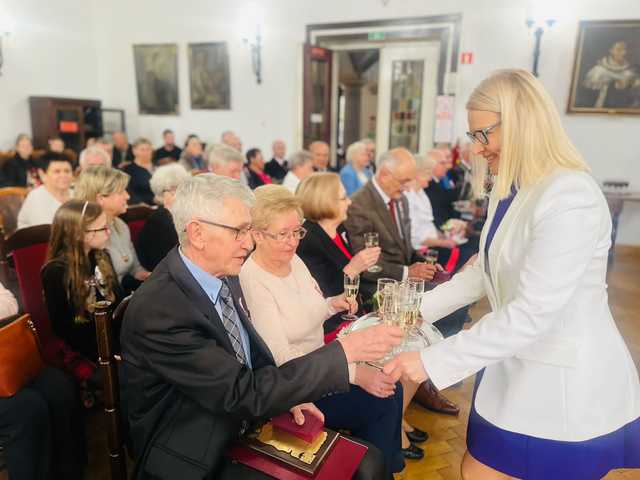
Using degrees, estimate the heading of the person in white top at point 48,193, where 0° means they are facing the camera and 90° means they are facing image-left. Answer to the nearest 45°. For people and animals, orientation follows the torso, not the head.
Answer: approximately 315°

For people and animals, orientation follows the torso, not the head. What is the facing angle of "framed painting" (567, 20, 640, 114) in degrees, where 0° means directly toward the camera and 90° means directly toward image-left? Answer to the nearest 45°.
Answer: approximately 0°

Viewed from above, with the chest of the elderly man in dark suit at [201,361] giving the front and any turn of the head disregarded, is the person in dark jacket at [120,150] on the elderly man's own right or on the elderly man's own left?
on the elderly man's own left

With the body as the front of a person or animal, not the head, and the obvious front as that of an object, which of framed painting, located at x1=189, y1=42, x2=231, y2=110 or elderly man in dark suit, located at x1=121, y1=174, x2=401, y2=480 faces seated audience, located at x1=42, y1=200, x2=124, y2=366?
the framed painting

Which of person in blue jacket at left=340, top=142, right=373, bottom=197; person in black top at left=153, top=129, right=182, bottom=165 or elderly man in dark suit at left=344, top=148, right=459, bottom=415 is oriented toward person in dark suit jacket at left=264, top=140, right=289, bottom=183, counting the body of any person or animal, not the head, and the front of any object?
person in black top at left=153, top=129, right=182, bottom=165

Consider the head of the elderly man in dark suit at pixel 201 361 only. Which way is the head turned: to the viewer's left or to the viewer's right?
to the viewer's right

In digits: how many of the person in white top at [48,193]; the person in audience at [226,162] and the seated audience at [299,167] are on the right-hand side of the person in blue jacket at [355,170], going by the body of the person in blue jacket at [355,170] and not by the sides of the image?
3

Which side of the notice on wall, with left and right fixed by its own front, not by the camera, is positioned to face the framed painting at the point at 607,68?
left

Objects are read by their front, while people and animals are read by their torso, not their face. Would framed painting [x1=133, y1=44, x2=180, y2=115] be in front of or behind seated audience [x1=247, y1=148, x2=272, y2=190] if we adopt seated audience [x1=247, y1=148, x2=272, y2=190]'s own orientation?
behind

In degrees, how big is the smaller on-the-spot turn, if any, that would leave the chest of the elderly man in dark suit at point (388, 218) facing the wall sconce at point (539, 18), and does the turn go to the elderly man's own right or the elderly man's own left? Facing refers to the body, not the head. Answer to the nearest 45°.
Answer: approximately 135° to the elderly man's own left

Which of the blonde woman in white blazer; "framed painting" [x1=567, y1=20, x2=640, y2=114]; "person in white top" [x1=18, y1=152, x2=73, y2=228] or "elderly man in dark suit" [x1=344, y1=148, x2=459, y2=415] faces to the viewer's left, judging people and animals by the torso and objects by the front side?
the blonde woman in white blazer

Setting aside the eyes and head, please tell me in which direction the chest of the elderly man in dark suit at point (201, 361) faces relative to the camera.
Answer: to the viewer's right

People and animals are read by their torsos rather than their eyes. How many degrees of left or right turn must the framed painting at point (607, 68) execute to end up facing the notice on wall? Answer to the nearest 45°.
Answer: approximately 90° to its right
